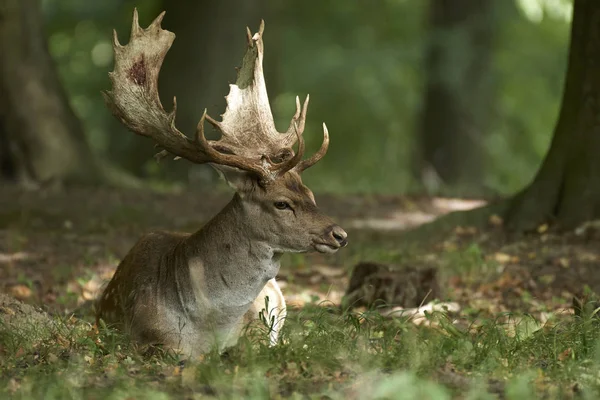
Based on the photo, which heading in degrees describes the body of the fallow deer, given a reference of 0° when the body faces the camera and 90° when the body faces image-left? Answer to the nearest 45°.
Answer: approximately 315°

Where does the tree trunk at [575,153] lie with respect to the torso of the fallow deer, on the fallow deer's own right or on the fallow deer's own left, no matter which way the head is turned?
on the fallow deer's own left
